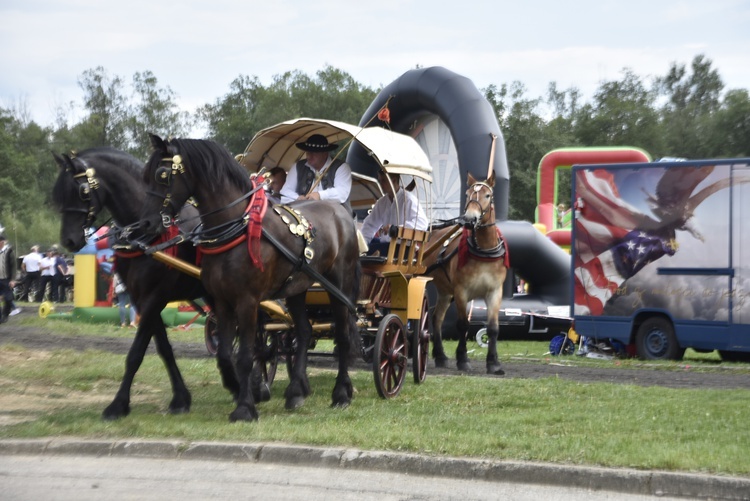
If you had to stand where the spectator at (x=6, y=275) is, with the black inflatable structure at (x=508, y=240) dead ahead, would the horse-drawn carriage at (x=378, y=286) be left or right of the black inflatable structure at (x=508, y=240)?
right

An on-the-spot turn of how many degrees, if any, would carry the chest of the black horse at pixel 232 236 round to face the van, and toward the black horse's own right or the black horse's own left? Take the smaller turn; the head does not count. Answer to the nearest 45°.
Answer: approximately 180°

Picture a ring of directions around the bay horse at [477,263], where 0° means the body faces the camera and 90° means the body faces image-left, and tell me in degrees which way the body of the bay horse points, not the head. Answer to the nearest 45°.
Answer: approximately 315°

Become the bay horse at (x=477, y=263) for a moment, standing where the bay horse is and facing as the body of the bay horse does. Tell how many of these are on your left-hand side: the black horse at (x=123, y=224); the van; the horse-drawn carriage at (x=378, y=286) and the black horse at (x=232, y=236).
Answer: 1

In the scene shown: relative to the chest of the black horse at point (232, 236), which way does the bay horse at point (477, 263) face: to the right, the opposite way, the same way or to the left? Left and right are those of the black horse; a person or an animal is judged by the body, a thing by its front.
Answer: to the left

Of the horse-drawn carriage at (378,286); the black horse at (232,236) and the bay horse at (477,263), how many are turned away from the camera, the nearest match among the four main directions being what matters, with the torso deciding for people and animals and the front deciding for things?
0

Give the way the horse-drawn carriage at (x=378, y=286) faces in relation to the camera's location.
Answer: facing the viewer and to the left of the viewer

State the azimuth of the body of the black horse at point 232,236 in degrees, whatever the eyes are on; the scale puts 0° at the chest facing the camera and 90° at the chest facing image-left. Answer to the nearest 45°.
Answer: approximately 45°

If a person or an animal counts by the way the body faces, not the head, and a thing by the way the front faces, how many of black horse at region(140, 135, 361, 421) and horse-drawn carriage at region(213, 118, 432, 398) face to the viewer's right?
0

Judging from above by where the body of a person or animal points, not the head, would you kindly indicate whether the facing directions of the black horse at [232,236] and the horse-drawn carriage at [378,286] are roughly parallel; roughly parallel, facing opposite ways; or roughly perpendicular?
roughly parallel

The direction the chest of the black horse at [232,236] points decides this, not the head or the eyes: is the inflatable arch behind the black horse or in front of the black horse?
behind

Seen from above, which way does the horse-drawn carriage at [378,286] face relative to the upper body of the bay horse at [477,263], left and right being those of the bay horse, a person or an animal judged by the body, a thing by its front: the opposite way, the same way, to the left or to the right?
to the right
